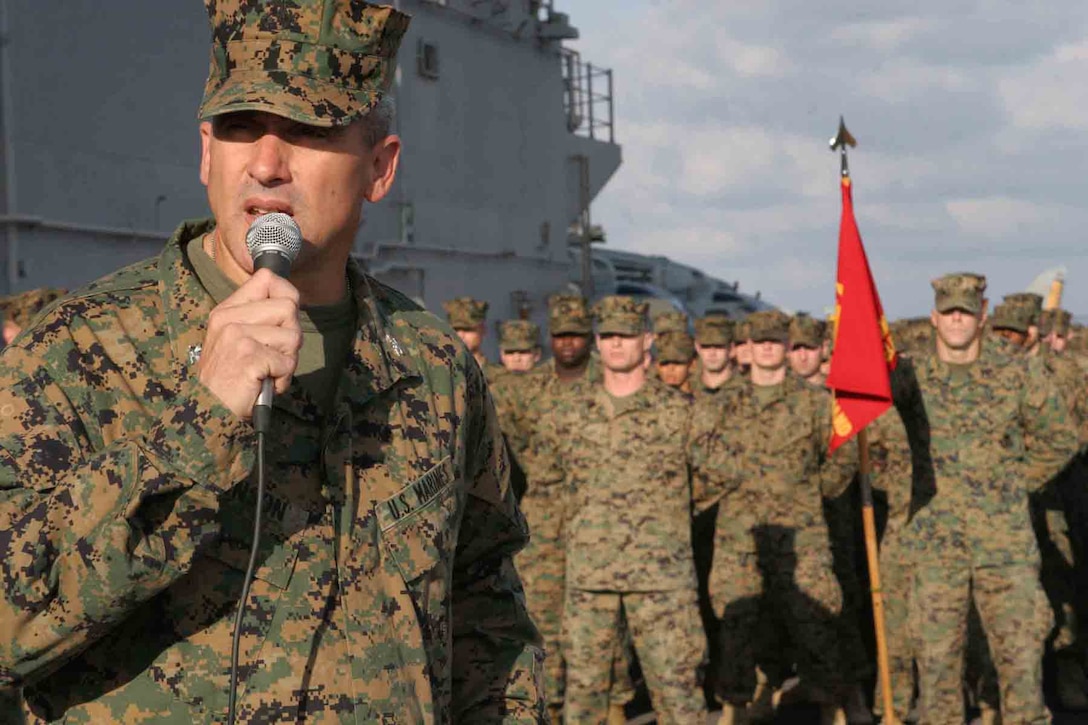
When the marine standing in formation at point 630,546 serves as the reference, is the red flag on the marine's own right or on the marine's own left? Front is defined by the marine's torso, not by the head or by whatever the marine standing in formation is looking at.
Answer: on the marine's own left

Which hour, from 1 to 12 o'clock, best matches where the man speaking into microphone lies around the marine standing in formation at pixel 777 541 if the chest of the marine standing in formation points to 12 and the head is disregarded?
The man speaking into microphone is roughly at 12 o'clock from the marine standing in formation.

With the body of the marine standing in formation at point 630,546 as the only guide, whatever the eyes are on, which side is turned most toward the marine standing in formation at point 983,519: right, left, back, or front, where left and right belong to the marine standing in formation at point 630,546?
left

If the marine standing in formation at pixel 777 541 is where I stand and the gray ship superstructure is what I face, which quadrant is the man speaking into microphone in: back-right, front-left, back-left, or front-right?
back-left

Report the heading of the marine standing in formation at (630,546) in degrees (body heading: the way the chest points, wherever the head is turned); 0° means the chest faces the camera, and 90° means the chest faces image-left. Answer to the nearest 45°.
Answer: approximately 0°

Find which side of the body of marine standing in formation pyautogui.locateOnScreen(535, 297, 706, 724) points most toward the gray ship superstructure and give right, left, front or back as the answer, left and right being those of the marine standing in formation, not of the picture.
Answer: back

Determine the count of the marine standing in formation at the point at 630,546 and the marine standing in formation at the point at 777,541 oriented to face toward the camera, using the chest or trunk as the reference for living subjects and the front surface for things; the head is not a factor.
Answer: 2

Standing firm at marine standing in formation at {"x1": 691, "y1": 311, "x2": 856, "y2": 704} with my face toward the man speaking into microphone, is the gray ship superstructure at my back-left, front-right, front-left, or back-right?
back-right

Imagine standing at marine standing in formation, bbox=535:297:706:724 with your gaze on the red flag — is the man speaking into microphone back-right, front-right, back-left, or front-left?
back-right
